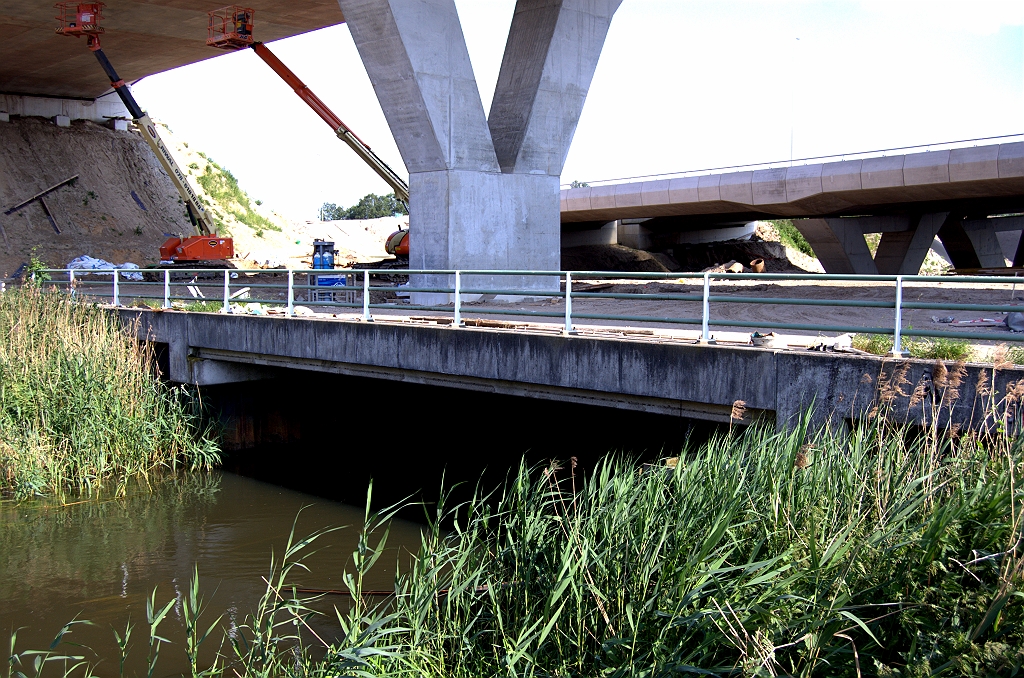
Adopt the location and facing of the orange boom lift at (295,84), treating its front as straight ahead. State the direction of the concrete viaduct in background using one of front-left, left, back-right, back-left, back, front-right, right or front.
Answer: back

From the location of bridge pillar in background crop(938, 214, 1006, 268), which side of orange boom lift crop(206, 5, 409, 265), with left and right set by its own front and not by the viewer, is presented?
back

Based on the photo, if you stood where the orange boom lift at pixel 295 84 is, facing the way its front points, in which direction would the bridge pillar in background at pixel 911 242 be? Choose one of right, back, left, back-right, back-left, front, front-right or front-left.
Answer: back

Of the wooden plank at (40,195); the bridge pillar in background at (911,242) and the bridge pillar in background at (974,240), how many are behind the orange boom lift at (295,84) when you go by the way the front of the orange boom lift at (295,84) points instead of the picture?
2

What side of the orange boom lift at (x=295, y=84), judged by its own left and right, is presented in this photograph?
left

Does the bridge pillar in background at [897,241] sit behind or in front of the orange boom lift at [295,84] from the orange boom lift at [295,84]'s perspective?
behind

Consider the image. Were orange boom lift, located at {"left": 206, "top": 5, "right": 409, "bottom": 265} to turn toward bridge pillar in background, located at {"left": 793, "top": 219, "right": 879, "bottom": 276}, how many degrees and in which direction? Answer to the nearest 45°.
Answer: approximately 180°

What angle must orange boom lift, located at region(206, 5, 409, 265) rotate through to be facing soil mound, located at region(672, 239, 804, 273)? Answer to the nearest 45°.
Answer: approximately 135° to its right

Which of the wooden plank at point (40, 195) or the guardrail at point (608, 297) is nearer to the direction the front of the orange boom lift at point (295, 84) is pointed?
the wooden plank

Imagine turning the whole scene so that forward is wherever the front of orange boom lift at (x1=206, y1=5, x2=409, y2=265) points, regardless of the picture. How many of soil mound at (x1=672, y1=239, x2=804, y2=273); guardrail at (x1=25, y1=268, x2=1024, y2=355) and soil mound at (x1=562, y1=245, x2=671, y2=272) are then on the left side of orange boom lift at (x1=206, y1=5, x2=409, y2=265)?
1

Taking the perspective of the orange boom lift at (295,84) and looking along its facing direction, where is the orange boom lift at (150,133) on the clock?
the orange boom lift at (150,133) is roughly at 1 o'clock from the orange boom lift at (295,84).

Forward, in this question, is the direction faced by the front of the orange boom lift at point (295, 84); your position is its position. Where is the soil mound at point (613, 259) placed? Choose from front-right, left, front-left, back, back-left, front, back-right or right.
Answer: back-right
